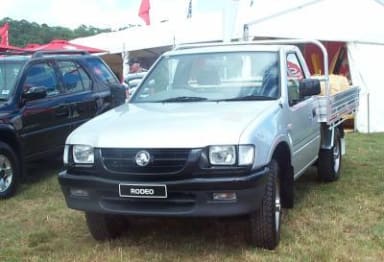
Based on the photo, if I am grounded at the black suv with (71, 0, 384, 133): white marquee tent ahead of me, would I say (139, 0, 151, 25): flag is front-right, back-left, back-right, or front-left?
front-left

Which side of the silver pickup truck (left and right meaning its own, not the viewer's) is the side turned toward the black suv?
right

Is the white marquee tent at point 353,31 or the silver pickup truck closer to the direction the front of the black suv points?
the silver pickup truck

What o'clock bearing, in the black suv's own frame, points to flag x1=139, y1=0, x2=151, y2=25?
The flag is roughly at 5 o'clock from the black suv.

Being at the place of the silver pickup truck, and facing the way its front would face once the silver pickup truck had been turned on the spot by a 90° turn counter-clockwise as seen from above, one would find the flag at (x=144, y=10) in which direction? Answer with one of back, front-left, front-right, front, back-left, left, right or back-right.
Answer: back-left

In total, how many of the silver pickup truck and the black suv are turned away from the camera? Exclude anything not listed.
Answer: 0

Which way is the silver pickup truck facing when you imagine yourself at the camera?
facing the viewer and to the left of the viewer

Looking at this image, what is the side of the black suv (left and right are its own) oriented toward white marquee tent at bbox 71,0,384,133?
back

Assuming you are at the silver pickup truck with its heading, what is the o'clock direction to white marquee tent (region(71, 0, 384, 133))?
The white marquee tent is roughly at 5 o'clock from the silver pickup truck.
